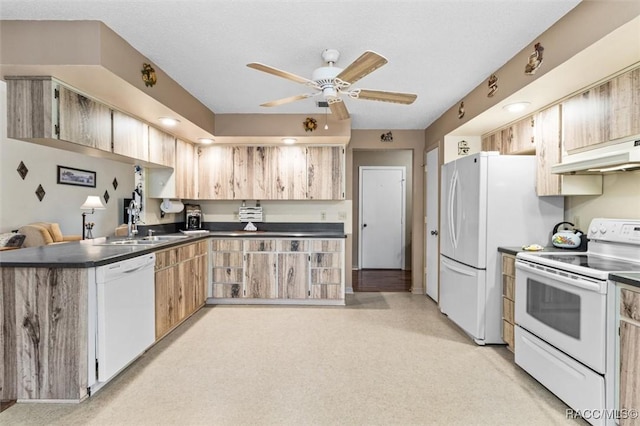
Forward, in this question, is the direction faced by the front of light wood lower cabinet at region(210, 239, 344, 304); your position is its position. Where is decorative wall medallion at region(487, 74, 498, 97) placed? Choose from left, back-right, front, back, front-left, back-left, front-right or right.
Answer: front-left

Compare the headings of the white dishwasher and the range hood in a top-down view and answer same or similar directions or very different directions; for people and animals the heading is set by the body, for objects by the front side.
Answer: very different directions

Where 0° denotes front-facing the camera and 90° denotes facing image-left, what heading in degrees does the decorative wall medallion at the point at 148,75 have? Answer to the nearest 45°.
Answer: approximately 315°

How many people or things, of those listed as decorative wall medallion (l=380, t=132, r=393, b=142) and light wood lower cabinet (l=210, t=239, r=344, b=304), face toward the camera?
2

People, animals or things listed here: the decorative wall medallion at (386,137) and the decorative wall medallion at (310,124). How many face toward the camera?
2

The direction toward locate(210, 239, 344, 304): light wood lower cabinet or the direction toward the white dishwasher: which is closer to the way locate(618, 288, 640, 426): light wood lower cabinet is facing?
the white dishwasher

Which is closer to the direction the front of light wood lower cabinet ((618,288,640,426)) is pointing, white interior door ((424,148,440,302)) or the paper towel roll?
the paper towel roll

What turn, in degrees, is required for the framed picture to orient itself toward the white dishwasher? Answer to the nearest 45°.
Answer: approximately 45° to its right

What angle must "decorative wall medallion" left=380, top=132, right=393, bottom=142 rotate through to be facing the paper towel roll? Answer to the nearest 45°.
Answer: approximately 45° to its right

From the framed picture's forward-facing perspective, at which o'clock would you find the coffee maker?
The coffee maker is roughly at 12 o'clock from the framed picture.

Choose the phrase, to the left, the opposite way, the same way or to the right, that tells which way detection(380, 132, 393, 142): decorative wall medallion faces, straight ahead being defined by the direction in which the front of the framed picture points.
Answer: to the right

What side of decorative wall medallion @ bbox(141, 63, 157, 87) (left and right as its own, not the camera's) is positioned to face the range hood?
front
